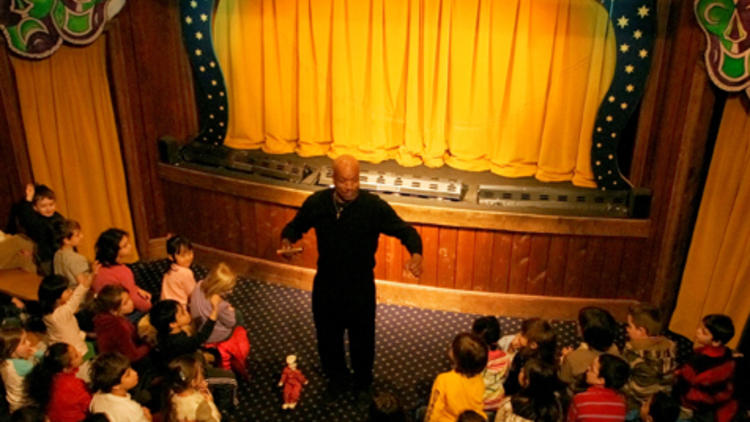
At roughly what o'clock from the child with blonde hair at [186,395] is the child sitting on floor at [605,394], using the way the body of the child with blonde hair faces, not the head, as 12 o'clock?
The child sitting on floor is roughly at 2 o'clock from the child with blonde hair.

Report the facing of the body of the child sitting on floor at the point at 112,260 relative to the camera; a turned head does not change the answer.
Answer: to the viewer's right

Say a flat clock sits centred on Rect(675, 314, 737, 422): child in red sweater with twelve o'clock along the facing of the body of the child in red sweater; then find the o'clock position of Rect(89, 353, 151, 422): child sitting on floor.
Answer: The child sitting on floor is roughly at 11 o'clock from the child in red sweater.

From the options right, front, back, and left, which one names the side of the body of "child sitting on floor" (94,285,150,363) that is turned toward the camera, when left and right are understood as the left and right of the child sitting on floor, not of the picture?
right

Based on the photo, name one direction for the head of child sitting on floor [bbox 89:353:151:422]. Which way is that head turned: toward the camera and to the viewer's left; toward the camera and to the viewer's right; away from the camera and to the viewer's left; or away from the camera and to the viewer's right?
away from the camera and to the viewer's right

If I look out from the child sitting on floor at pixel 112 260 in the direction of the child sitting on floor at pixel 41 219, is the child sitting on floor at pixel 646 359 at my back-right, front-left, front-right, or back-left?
back-right

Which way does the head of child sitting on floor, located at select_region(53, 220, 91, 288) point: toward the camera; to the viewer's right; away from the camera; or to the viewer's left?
to the viewer's right

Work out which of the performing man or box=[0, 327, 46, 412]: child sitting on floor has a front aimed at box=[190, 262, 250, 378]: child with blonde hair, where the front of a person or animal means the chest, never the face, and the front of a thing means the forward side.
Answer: the child sitting on floor

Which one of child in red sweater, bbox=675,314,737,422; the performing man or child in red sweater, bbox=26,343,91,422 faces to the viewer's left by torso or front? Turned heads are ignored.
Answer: child in red sweater, bbox=675,314,737,422

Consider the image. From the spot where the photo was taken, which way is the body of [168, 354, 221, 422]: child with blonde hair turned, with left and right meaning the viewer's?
facing away from the viewer and to the right of the viewer

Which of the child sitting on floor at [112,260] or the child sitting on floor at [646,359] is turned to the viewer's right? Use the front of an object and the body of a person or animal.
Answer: the child sitting on floor at [112,260]

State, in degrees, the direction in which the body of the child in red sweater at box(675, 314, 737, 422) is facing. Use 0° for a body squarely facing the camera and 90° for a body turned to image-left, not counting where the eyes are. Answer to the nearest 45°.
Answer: approximately 90°

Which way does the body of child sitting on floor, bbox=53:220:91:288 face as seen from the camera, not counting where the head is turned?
to the viewer's right

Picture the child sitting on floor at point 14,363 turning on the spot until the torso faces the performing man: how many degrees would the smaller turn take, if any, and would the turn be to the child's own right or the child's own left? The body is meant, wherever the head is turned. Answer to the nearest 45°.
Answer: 0° — they already face them

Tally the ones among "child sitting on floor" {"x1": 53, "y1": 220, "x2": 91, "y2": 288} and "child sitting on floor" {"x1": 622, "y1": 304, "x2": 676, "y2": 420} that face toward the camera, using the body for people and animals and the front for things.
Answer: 0
